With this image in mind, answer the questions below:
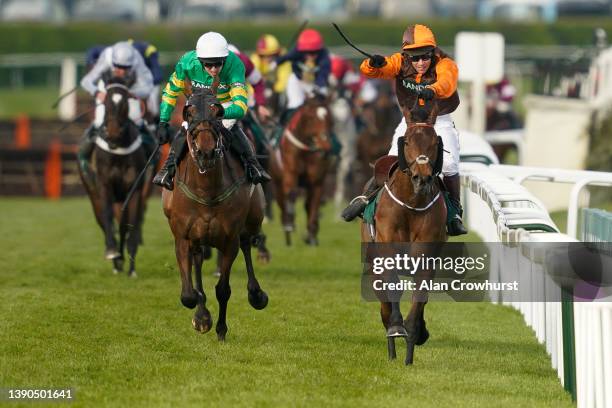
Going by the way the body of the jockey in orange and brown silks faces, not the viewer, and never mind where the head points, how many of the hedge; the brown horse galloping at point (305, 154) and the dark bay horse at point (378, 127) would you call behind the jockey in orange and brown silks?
3

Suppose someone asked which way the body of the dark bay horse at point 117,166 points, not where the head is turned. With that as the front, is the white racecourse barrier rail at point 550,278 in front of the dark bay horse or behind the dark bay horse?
in front

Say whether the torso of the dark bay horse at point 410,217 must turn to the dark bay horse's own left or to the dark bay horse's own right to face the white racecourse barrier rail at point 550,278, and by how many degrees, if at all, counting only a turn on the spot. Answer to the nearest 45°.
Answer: approximately 45° to the dark bay horse's own left

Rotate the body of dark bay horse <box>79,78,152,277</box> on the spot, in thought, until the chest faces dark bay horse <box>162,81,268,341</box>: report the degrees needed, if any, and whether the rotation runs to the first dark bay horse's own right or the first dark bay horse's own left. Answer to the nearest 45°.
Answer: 0° — it already faces it

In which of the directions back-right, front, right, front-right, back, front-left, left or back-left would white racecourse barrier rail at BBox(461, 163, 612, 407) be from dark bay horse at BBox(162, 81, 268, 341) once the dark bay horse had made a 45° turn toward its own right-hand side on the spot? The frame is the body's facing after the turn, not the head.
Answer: left

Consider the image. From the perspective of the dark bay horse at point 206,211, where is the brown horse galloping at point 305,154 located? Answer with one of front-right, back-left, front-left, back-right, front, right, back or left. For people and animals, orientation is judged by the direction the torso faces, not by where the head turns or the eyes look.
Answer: back

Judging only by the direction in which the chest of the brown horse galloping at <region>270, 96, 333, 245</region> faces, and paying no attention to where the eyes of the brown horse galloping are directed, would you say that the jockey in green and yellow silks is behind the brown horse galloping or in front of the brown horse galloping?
in front

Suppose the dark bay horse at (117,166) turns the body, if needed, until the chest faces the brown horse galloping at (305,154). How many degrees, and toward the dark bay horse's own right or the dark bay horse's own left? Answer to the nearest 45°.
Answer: approximately 135° to the dark bay horse's own left

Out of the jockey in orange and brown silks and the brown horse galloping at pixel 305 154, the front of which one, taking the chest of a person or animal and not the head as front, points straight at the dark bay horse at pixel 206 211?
the brown horse galloping

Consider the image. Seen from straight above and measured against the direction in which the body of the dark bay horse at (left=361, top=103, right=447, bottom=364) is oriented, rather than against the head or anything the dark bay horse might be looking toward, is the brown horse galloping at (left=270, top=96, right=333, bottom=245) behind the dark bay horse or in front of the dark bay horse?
behind

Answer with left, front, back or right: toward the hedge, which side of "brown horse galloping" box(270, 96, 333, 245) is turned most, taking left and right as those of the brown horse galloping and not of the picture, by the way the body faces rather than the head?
back

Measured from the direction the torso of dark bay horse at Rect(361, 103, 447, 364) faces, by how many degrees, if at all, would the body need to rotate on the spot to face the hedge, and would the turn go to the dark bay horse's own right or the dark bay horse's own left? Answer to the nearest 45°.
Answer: approximately 180°

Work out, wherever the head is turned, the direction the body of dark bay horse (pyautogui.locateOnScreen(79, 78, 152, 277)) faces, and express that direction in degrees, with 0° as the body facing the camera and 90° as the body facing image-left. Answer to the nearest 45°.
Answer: approximately 0°
